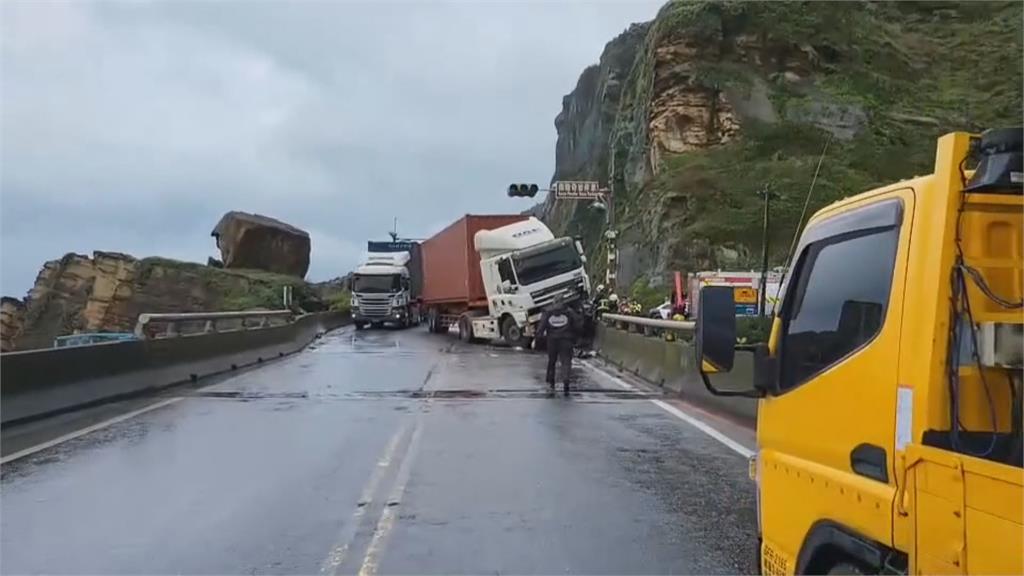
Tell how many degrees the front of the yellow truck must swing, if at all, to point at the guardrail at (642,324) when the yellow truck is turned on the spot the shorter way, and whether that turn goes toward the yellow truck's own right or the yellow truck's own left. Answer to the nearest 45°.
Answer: approximately 45° to the yellow truck's own right

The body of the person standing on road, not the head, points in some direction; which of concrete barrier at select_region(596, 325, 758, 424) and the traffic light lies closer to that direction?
the traffic light

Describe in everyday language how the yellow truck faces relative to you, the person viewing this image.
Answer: facing away from the viewer and to the left of the viewer

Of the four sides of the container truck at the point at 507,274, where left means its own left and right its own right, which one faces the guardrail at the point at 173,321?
right

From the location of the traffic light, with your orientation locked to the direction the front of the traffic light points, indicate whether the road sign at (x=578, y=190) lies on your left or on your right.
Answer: on your left

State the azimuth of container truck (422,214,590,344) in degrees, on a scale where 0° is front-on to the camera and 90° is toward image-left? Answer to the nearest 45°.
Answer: approximately 315°

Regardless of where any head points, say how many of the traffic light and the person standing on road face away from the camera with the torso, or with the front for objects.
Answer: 1

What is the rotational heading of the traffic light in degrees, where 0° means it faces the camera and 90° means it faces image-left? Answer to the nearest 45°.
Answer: approximately 0°

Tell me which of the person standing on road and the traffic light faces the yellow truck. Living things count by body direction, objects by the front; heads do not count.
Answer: the traffic light

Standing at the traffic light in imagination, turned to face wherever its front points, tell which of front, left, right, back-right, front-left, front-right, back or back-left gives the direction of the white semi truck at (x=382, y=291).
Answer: back-right

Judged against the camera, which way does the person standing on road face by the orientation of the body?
away from the camera
